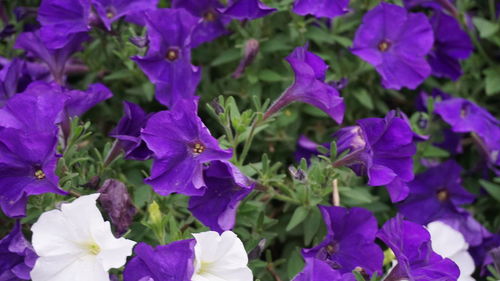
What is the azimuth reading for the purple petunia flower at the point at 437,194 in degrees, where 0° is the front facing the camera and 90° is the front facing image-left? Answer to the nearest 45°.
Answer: approximately 0°

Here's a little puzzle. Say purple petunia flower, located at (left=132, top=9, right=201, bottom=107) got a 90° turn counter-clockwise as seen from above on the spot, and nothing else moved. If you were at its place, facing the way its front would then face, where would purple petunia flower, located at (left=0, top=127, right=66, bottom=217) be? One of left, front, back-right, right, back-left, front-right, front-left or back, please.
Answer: back-right

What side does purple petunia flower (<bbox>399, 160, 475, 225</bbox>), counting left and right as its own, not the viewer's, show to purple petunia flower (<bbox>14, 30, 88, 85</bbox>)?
right

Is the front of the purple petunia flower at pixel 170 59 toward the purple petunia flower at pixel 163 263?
yes

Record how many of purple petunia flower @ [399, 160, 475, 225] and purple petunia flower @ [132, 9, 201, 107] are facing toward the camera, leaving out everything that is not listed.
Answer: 2

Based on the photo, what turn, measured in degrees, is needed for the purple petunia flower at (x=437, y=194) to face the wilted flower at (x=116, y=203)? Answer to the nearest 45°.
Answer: approximately 45° to its right

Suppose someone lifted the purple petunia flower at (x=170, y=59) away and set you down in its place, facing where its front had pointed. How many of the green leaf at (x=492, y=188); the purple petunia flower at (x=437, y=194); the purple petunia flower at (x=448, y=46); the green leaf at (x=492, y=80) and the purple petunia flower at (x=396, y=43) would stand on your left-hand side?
5

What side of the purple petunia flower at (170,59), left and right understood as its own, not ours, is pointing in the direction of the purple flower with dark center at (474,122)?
left

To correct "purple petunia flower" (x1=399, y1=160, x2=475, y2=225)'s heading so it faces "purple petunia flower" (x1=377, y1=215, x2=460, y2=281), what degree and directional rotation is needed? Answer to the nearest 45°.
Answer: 0° — it already faces it
